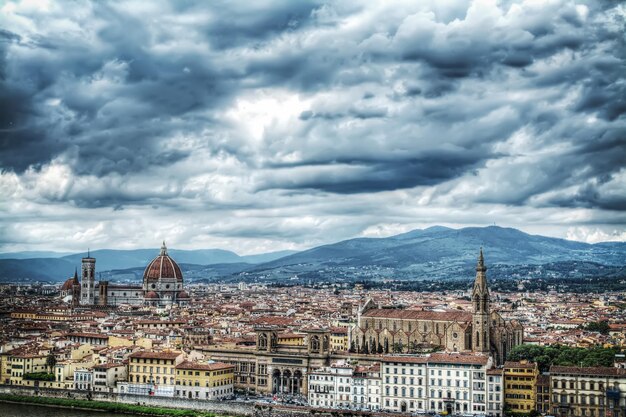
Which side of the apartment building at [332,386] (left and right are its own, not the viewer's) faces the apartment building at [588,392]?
left

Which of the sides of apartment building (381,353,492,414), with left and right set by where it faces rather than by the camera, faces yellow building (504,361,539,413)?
left

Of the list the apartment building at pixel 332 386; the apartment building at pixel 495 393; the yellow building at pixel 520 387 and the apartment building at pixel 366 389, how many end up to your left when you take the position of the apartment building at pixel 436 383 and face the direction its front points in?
2

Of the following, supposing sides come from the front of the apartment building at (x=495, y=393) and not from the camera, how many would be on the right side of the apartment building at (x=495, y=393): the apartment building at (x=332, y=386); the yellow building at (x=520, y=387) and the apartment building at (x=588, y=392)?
1

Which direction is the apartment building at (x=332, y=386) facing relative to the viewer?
toward the camera

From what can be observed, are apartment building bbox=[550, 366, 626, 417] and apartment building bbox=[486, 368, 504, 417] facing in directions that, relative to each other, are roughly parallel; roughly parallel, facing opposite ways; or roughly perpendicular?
roughly parallel

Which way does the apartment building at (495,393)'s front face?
toward the camera

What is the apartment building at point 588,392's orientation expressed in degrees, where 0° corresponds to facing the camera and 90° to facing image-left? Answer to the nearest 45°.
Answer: approximately 0°

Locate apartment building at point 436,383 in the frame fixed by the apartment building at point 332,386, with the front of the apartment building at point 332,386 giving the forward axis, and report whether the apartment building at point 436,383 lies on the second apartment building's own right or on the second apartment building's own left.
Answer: on the second apartment building's own left

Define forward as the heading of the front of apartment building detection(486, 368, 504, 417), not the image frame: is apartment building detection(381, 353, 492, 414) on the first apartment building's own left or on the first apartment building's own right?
on the first apartment building's own right

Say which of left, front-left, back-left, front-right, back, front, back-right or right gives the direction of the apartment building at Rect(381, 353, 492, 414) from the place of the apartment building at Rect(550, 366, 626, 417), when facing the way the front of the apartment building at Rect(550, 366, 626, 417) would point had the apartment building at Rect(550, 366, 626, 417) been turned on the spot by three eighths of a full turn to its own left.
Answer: back-left

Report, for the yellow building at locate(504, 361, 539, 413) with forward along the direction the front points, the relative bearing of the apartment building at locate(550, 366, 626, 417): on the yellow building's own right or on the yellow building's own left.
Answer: on the yellow building's own left

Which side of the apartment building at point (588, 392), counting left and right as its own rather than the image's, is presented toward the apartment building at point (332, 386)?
right

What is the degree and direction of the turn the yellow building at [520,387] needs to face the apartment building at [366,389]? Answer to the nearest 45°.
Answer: approximately 90° to its right
